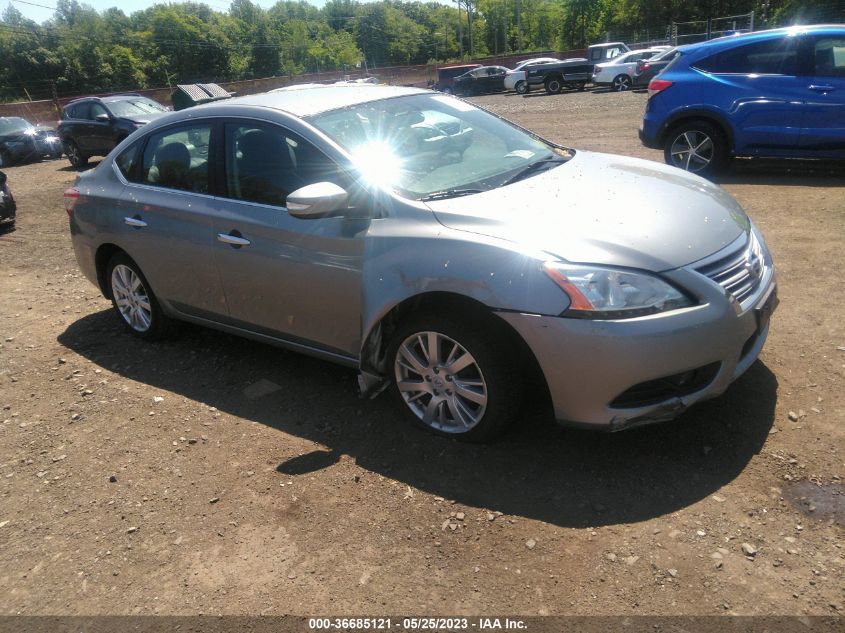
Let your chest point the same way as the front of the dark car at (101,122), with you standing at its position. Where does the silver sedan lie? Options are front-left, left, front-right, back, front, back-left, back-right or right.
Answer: front-right

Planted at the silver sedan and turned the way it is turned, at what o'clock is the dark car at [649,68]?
The dark car is roughly at 8 o'clock from the silver sedan.

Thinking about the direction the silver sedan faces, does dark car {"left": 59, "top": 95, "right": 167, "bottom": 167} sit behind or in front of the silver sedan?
behind

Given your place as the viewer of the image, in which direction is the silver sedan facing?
facing the viewer and to the right of the viewer

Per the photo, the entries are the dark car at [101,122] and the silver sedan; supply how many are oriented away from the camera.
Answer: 0

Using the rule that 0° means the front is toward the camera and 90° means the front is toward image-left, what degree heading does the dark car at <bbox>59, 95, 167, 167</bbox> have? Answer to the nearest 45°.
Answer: approximately 315°

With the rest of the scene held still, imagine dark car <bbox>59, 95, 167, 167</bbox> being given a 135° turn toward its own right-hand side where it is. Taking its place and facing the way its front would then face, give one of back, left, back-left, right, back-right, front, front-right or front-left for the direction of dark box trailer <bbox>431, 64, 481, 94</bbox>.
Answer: back-right

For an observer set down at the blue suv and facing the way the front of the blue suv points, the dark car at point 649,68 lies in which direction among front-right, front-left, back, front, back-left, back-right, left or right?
left

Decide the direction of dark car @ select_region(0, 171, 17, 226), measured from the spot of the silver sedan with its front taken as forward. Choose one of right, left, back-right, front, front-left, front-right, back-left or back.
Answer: back

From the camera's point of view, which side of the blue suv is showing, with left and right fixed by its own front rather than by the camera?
right

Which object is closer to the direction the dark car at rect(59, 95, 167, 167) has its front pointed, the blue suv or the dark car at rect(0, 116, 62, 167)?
the blue suv

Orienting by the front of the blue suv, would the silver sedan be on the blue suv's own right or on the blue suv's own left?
on the blue suv's own right
